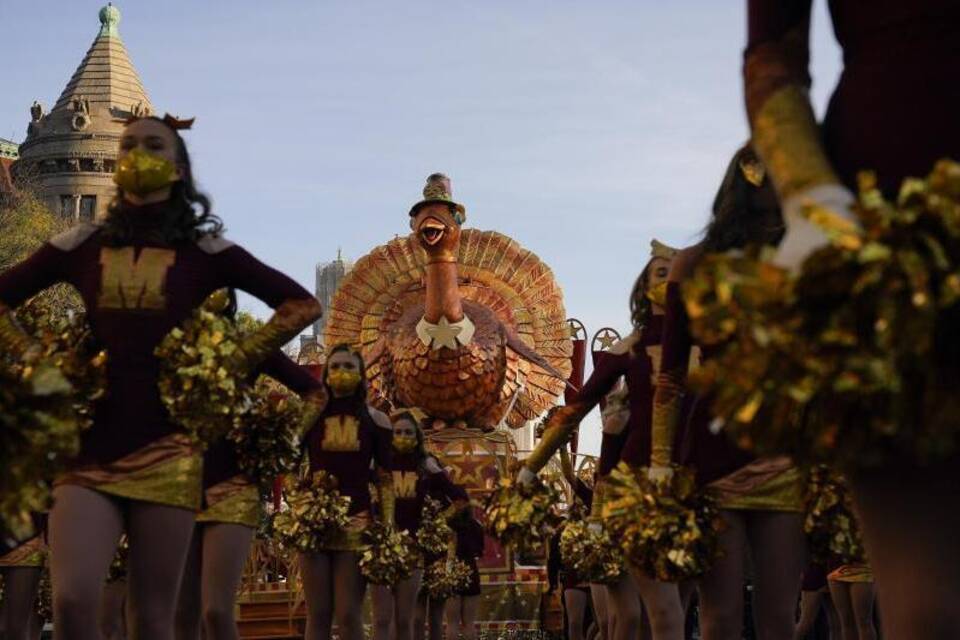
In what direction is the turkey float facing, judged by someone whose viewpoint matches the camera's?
facing the viewer

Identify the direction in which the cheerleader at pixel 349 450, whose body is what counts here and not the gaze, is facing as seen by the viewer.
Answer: toward the camera

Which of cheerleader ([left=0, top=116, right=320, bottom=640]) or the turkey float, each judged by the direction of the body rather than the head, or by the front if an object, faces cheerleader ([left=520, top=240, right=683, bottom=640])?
the turkey float

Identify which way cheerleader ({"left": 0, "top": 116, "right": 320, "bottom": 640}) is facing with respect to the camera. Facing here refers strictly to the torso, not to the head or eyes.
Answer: toward the camera

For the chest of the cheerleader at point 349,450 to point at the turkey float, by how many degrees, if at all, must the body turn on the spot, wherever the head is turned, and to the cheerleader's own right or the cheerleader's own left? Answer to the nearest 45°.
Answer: approximately 180°

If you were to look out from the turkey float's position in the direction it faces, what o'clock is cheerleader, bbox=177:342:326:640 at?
The cheerleader is roughly at 12 o'clock from the turkey float.

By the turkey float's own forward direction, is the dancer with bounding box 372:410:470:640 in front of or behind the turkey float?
in front

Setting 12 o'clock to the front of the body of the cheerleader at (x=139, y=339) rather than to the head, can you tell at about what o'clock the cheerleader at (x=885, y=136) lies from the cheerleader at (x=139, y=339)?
the cheerleader at (x=885, y=136) is roughly at 11 o'clock from the cheerleader at (x=139, y=339).

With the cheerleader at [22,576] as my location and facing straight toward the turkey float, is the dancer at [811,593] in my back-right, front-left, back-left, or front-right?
front-right

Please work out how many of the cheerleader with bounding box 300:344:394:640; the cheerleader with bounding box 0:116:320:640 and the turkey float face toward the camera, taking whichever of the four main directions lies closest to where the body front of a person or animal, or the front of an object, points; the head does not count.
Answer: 3

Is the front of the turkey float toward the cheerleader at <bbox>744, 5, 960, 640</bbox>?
yes
